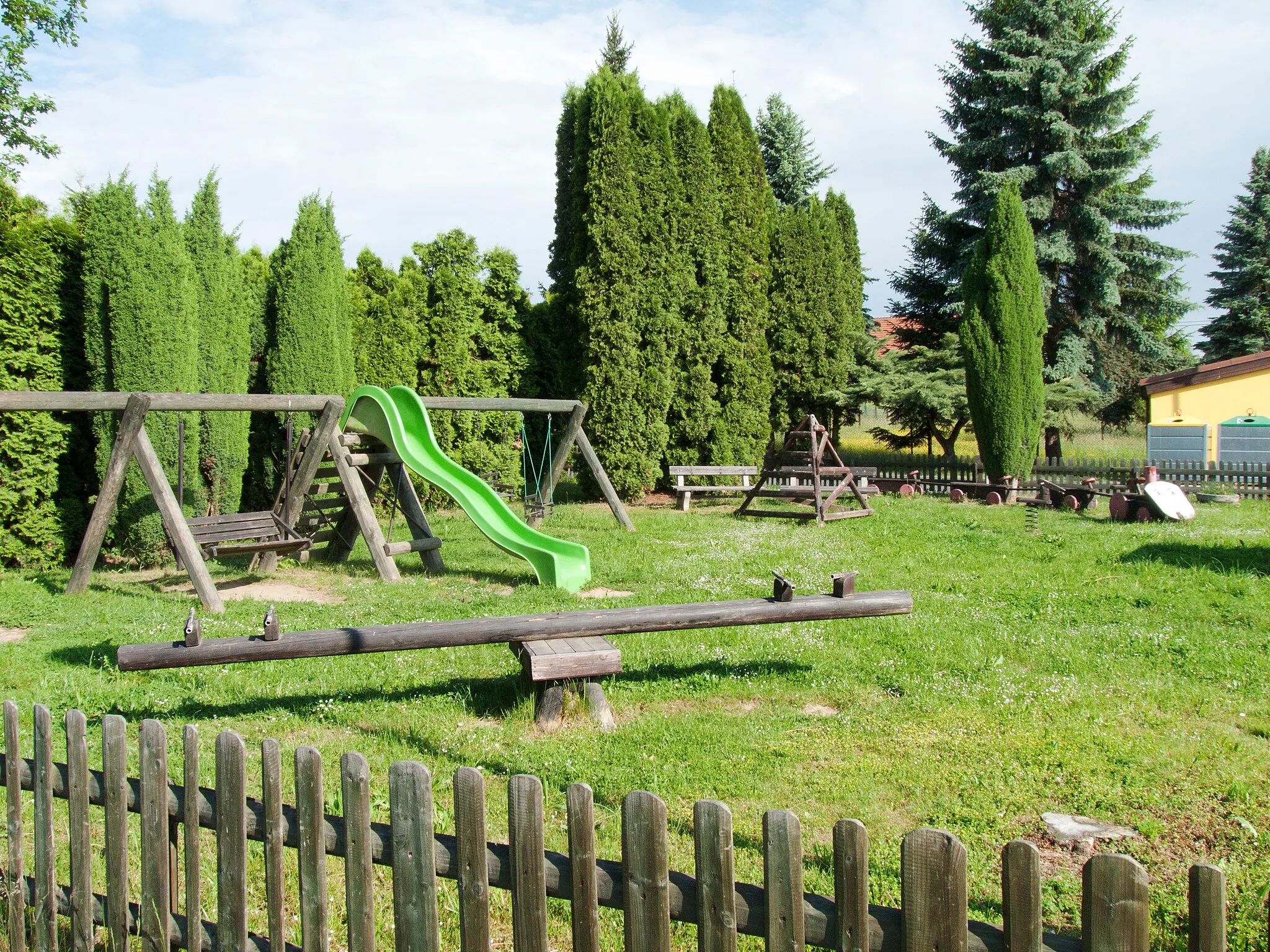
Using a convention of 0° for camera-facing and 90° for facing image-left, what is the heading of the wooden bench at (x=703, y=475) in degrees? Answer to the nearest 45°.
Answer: approximately 0°

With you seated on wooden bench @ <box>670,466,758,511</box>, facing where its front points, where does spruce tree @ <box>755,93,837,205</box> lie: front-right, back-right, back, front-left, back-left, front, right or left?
back

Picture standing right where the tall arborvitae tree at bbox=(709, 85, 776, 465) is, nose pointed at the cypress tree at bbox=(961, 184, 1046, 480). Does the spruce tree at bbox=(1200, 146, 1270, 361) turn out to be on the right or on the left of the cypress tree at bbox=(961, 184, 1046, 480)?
left

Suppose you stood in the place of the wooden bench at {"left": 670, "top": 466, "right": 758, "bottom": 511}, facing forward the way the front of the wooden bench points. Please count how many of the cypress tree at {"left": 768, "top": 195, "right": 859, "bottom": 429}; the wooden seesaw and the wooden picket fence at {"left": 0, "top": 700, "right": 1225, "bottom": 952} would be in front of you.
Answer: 2

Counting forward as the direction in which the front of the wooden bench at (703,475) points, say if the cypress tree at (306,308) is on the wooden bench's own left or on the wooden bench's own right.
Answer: on the wooden bench's own right

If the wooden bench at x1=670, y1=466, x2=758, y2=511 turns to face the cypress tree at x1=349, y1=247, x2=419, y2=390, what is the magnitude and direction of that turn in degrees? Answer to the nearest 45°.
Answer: approximately 90° to its right

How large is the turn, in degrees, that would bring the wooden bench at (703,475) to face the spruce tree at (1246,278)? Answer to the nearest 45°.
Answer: approximately 135° to its left

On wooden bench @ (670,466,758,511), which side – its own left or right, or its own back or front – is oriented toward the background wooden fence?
left

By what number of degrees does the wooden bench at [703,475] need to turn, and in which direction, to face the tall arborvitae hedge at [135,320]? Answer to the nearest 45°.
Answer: approximately 45° to its right

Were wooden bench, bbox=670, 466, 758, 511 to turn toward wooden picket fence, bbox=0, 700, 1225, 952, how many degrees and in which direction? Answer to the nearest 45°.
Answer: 0° — it already faces it

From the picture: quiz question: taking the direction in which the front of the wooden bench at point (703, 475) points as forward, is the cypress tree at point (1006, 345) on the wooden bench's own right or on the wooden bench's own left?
on the wooden bench's own left
